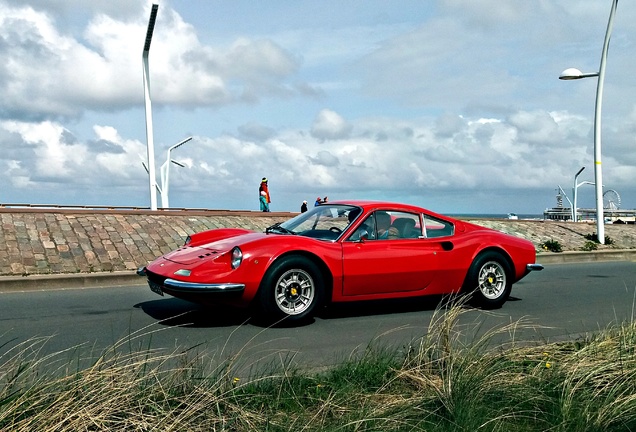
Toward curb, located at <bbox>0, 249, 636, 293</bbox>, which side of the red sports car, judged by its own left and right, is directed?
right

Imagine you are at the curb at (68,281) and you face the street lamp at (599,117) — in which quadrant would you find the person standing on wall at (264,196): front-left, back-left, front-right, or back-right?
front-left

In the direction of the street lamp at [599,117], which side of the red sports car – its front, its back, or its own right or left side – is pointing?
back

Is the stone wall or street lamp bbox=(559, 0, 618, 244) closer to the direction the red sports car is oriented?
the stone wall

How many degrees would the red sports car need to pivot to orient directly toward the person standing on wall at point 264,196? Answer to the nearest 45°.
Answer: approximately 135° to its right

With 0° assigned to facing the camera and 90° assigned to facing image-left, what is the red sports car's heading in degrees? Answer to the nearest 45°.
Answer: approximately 45°
